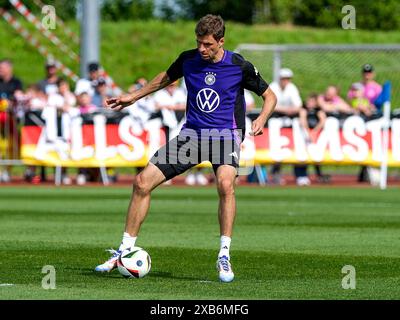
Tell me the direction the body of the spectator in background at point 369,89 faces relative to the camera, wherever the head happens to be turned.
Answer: toward the camera

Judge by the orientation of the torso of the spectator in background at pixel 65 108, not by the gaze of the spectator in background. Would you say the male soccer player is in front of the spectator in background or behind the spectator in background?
in front

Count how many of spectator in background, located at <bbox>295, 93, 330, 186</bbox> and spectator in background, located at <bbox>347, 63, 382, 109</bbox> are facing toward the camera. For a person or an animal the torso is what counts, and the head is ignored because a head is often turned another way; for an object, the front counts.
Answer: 2

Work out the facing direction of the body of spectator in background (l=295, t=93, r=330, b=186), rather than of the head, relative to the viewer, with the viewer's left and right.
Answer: facing the viewer

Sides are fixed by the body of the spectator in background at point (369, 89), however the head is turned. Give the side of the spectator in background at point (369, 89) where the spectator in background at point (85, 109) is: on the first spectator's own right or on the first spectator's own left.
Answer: on the first spectator's own right

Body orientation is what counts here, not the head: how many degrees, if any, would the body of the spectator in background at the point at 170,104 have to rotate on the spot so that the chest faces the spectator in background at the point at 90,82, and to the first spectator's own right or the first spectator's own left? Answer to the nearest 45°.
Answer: approximately 90° to the first spectator's own right

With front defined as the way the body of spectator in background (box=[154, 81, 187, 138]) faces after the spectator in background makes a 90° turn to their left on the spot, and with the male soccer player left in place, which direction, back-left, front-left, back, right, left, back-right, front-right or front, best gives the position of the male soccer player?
right

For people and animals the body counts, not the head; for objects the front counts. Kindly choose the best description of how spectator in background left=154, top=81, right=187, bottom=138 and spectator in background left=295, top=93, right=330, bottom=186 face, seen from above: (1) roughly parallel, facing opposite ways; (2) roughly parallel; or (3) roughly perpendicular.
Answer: roughly parallel

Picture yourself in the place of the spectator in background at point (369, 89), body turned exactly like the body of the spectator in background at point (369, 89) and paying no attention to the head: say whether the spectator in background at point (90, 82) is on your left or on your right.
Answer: on your right

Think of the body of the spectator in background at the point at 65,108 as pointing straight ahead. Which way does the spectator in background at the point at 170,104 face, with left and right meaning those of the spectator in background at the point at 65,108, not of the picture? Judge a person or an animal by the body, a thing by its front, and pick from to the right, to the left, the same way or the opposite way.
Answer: the same way

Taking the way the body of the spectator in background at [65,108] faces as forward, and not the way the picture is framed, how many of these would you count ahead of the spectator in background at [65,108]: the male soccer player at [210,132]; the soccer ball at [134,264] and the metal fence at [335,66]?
2

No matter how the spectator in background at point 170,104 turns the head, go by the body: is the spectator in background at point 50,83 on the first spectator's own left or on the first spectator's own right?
on the first spectator's own right

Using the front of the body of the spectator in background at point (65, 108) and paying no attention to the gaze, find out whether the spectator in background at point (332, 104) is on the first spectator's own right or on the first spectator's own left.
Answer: on the first spectator's own left

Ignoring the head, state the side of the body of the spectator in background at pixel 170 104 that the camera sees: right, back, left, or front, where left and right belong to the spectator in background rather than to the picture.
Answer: front

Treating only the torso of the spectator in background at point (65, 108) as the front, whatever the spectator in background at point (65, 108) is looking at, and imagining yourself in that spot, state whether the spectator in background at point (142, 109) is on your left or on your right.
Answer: on your left
